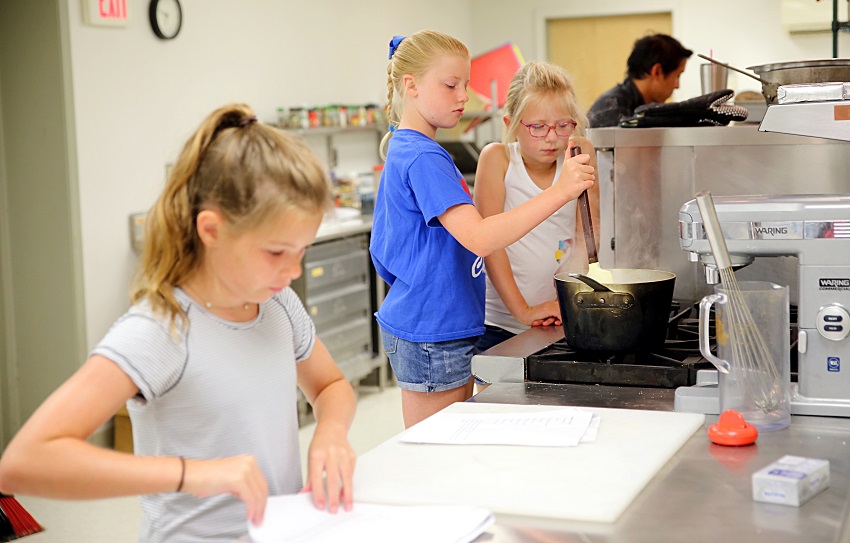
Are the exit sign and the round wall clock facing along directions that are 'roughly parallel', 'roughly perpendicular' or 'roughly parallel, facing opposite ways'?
roughly parallel

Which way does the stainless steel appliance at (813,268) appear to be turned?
to the viewer's left

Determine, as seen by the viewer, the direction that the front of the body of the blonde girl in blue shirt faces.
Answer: to the viewer's right

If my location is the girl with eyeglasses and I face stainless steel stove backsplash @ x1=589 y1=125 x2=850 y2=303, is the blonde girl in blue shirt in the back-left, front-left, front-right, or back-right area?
back-right

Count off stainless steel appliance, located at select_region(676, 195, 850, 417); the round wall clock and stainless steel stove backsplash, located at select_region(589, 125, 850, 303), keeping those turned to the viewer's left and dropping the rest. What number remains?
2

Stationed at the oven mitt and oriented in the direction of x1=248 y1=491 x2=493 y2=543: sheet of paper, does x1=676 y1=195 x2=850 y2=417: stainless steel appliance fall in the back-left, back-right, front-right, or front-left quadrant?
front-left

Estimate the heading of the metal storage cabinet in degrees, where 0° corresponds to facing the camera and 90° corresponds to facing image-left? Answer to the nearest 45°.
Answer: approximately 315°

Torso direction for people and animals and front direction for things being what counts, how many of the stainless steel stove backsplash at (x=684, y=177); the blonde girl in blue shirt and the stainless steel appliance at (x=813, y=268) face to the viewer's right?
1

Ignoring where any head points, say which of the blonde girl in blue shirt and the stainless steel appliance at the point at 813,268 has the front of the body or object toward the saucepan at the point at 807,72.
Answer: the blonde girl in blue shirt

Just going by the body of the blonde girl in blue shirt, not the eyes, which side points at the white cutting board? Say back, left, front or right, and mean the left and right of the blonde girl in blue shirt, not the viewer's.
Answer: right

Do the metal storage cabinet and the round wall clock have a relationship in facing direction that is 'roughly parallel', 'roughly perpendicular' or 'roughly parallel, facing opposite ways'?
roughly parallel
